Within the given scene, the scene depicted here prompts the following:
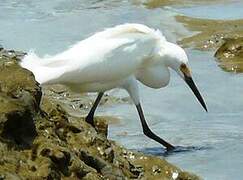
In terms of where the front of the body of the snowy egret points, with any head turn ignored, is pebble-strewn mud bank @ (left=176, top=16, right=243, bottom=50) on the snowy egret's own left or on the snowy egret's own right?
on the snowy egret's own left

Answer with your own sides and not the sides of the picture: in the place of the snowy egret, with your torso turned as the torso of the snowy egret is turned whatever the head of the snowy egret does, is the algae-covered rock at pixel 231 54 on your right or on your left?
on your left

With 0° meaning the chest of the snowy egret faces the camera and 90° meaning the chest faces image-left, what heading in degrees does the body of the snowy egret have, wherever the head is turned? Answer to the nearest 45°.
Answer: approximately 270°
